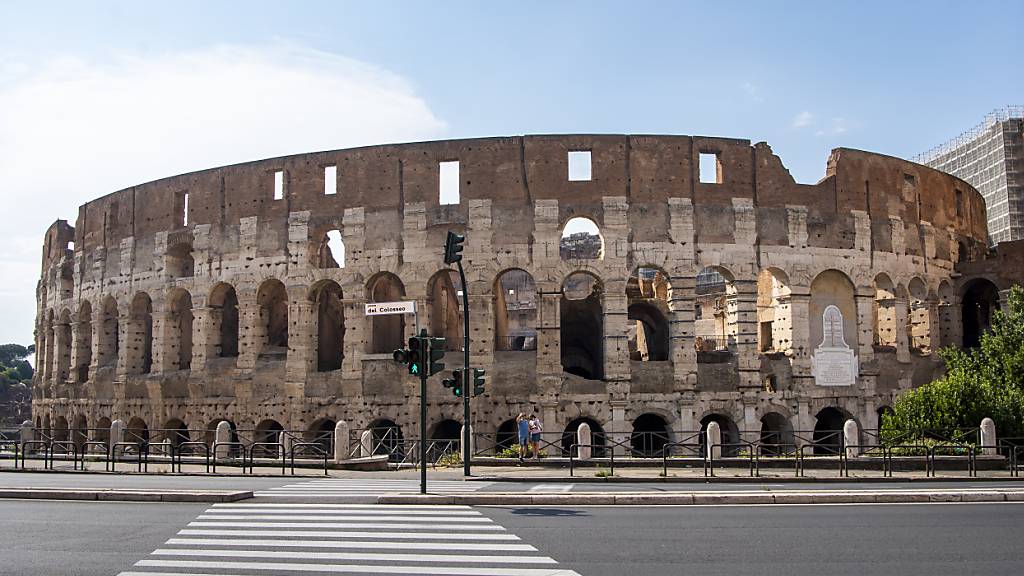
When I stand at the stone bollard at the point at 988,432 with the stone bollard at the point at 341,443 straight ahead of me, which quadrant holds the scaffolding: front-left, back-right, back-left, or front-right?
back-right

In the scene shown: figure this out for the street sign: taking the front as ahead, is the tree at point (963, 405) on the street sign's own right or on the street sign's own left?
on the street sign's own left

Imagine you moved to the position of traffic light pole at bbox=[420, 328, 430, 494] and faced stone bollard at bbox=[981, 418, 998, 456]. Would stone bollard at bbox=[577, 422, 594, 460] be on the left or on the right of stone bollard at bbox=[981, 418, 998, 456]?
left

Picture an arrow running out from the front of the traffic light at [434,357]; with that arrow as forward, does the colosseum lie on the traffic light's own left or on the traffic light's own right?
on the traffic light's own left

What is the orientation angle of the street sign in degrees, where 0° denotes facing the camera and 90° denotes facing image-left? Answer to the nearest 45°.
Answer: approximately 0°
